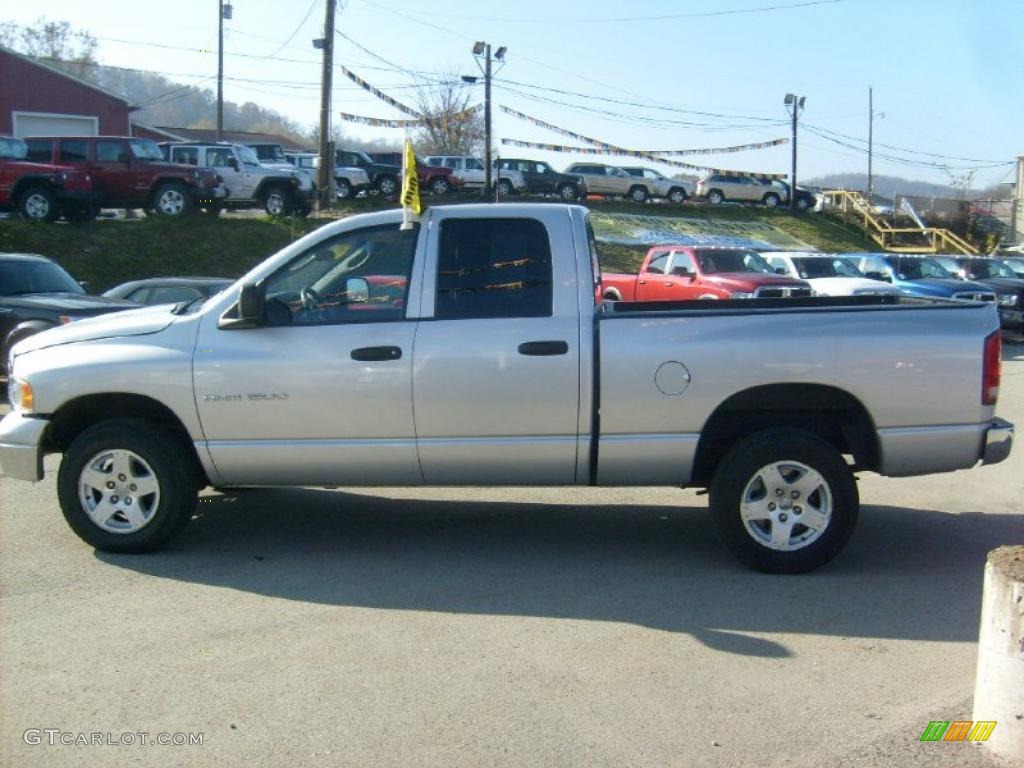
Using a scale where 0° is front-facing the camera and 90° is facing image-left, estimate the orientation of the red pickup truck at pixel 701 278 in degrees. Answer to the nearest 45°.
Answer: approximately 315°

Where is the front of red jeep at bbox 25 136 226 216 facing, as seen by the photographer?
facing the viewer and to the right of the viewer

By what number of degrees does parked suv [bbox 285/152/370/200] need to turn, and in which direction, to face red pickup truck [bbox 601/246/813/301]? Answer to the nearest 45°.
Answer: approximately 45° to its right

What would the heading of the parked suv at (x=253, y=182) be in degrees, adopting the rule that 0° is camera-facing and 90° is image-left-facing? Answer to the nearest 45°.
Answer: approximately 315°

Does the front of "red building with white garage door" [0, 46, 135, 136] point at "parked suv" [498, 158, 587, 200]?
no

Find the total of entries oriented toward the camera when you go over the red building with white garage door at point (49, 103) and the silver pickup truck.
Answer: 1

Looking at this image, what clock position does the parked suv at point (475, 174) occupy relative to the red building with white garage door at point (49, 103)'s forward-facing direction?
The parked suv is roughly at 10 o'clock from the red building with white garage door.

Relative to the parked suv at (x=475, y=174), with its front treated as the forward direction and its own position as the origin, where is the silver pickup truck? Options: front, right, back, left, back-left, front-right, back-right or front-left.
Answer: front-right

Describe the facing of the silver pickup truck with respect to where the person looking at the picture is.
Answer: facing to the left of the viewer

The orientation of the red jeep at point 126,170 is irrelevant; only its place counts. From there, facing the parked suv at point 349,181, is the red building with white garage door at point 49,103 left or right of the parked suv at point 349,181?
left

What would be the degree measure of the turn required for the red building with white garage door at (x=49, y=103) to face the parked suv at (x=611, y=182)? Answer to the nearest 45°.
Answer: approximately 90° to its left

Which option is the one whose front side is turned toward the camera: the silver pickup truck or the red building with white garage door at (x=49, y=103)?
the red building with white garage door

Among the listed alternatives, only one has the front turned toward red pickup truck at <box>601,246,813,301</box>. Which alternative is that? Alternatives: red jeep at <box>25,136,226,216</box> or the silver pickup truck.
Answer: the red jeep

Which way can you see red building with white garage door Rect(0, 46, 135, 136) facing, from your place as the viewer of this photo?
facing the viewer

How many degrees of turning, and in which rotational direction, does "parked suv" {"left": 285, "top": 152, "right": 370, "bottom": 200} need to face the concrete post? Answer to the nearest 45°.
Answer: approximately 45° to its right

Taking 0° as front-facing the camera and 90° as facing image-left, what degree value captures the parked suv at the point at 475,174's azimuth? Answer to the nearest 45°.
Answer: approximately 315°

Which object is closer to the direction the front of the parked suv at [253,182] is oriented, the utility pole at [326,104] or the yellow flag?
the utility pole
